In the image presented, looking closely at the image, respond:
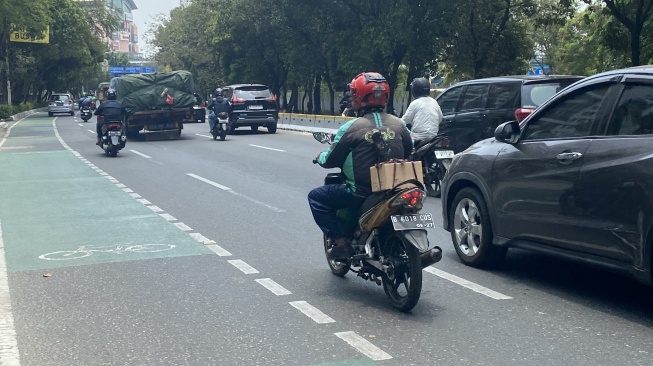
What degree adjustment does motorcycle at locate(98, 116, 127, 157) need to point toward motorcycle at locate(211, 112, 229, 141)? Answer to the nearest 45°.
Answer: approximately 45° to its right

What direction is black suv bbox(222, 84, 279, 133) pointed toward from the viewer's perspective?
away from the camera

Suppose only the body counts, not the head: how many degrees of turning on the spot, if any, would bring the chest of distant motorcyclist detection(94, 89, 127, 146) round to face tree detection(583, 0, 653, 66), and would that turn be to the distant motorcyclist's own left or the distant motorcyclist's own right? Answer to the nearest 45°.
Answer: approximately 90° to the distant motorcyclist's own right

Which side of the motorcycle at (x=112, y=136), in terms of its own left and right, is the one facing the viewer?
back

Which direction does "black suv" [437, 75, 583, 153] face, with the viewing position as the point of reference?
facing away from the viewer and to the left of the viewer

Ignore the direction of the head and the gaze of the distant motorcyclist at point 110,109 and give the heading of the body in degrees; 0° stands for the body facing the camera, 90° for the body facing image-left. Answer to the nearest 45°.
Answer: approximately 180°

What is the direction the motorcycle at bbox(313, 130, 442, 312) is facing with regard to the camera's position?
facing away from the viewer and to the left of the viewer

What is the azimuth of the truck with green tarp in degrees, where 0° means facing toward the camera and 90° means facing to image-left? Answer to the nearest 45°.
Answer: approximately 180°

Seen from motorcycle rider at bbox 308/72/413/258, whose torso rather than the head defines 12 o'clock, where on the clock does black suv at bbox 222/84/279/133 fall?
The black suv is roughly at 1 o'clock from the motorcycle rider.
